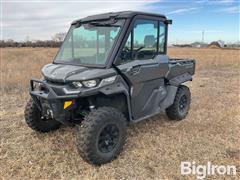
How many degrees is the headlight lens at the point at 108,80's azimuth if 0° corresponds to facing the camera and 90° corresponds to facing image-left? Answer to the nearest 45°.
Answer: approximately 45°

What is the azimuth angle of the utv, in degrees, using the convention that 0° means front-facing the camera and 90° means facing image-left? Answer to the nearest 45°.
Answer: approximately 45°
